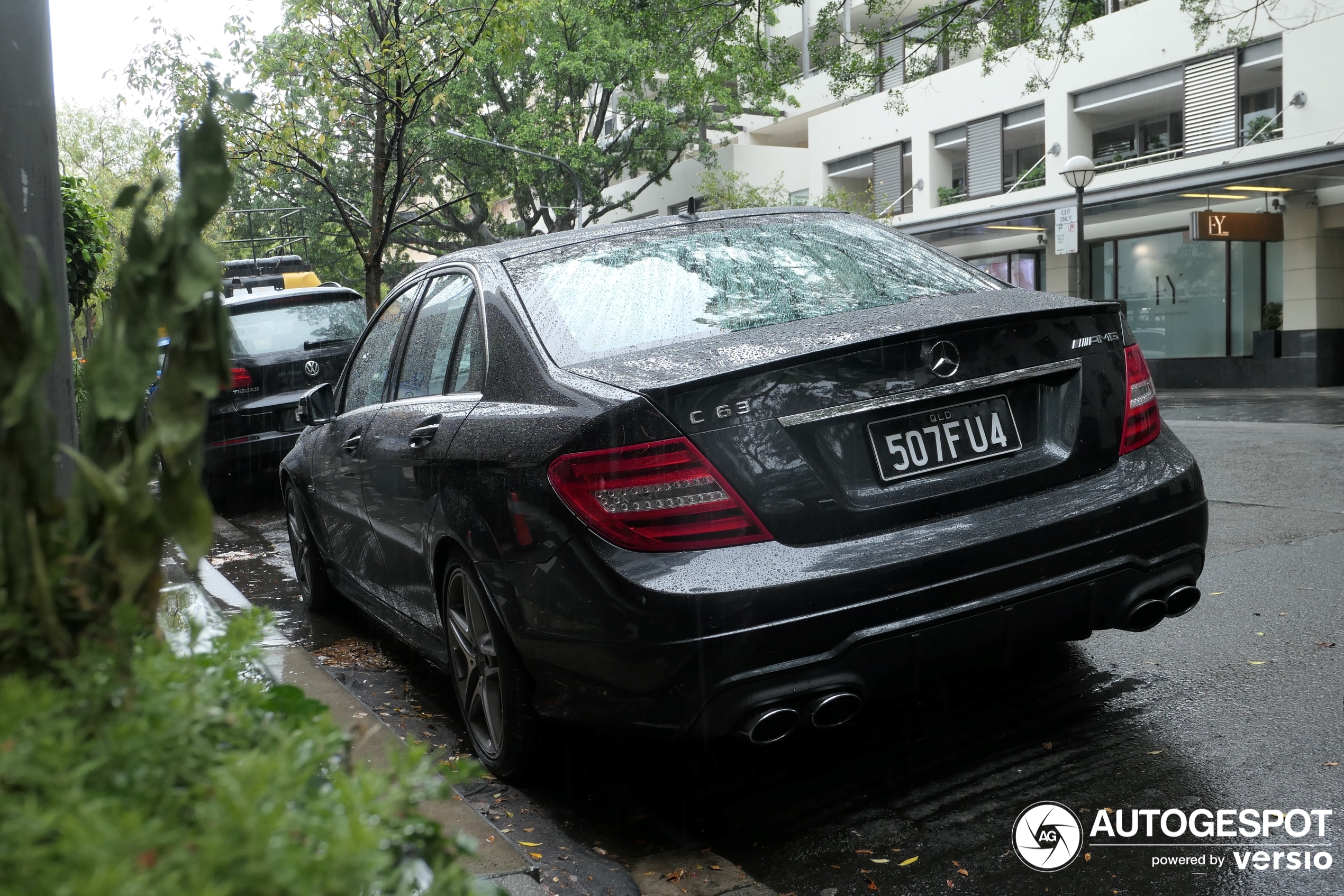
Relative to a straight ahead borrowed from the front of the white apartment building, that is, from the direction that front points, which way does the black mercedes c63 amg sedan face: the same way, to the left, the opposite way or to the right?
to the right

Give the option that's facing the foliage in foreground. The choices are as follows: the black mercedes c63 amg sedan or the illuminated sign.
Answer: the illuminated sign

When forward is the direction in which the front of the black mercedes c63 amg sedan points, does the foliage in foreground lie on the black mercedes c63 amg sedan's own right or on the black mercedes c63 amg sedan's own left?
on the black mercedes c63 amg sedan's own left

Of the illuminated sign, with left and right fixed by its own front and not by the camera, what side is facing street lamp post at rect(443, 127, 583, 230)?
right

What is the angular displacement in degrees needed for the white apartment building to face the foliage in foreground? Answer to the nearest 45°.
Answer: approximately 45° to its left

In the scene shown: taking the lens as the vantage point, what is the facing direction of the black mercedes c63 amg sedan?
facing away from the viewer and to the left of the viewer

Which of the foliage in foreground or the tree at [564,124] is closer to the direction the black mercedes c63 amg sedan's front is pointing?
the tree

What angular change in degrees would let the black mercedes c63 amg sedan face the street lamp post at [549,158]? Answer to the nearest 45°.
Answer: approximately 45° to its right

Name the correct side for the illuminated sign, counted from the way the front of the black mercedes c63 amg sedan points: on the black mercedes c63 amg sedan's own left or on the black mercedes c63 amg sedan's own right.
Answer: on the black mercedes c63 amg sedan's own right

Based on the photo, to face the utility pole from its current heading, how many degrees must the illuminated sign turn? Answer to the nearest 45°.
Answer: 0° — it already faces it

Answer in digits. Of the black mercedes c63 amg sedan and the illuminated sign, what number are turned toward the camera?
1
